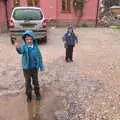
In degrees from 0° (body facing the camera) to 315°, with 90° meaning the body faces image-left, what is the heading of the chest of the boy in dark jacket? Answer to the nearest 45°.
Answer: approximately 0°

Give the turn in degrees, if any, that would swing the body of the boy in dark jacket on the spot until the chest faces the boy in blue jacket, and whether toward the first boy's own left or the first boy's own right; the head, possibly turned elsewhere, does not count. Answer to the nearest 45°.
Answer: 0° — they already face them

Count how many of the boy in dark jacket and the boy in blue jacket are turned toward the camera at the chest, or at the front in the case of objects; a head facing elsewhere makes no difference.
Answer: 2

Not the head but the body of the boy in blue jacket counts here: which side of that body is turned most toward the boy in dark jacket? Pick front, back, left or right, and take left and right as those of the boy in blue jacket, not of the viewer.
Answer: back
